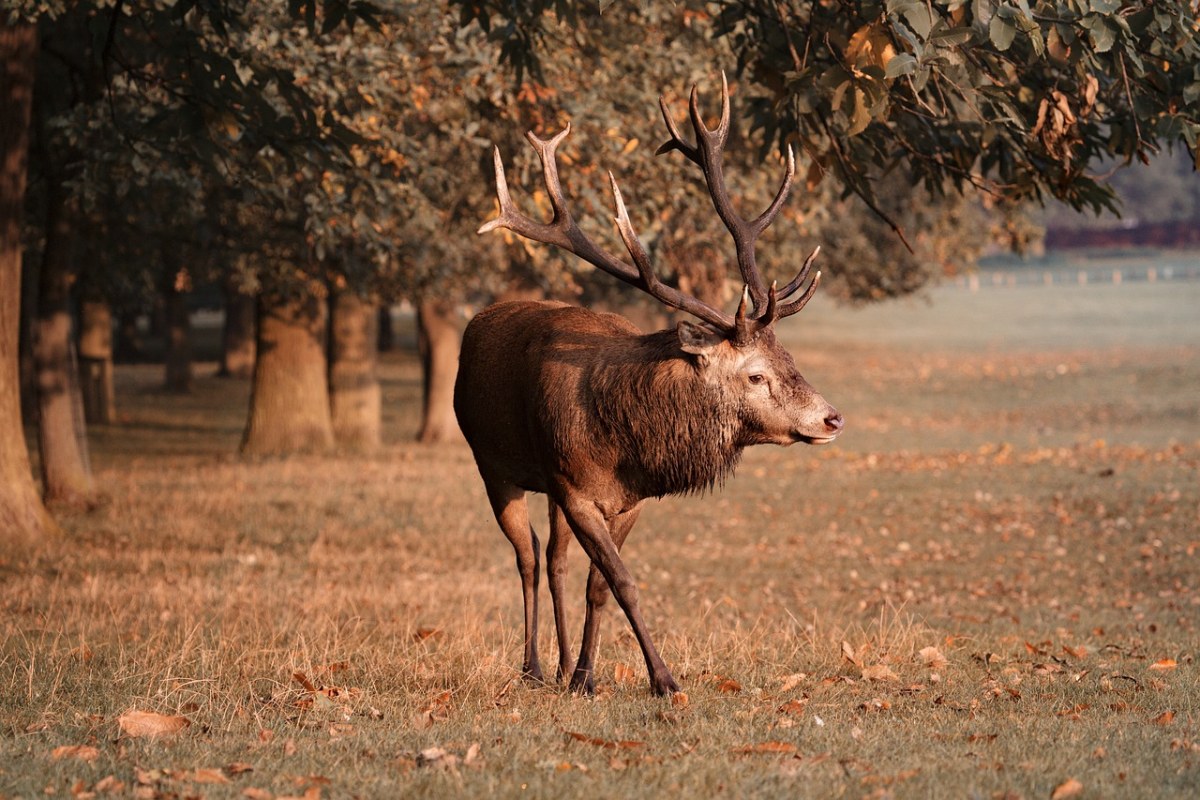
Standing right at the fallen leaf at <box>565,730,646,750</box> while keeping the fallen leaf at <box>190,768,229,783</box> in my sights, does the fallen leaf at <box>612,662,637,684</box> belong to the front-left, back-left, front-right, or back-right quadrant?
back-right

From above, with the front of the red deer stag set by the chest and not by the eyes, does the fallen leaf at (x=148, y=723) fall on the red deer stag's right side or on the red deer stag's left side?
on the red deer stag's right side

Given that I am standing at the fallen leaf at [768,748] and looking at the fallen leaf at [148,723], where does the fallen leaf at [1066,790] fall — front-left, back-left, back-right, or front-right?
back-left

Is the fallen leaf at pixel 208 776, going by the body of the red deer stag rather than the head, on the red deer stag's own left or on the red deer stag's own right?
on the red deer stag's own right

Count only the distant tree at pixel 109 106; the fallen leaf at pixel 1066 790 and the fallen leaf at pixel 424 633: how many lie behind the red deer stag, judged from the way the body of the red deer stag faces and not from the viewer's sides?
2

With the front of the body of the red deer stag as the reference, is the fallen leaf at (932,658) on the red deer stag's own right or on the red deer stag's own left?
on the red deer stag's own left

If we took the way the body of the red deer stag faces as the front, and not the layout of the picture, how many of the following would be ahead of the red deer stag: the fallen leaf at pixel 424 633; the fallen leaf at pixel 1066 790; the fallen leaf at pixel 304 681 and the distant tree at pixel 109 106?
1

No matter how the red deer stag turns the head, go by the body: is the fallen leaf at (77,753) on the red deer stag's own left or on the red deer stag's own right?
on the red deer stag's own right

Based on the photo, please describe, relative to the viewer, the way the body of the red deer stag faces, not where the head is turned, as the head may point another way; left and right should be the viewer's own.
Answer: facing the viewer and to the right of the viewer

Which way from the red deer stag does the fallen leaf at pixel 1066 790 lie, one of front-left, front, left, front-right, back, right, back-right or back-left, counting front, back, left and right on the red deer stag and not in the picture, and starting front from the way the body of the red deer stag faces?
front

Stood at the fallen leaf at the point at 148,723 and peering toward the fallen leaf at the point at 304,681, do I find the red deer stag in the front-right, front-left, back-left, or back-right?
front-right

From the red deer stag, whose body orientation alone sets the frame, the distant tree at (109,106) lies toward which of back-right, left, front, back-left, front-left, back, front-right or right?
back

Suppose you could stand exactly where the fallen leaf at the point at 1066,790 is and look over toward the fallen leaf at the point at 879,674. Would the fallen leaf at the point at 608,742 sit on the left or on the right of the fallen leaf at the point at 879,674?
left

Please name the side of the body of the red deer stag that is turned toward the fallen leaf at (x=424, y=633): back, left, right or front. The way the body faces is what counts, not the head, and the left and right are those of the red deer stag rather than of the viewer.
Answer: back

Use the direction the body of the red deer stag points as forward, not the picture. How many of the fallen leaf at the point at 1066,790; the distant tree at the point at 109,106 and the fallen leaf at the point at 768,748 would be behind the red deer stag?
1

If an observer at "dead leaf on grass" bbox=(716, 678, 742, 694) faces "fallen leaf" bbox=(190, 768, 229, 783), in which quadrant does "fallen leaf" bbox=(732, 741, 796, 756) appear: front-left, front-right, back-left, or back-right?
front-left
